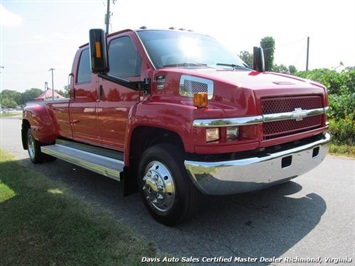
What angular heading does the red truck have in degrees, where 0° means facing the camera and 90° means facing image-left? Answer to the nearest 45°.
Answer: approximately 315°
